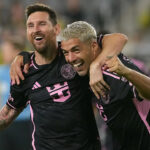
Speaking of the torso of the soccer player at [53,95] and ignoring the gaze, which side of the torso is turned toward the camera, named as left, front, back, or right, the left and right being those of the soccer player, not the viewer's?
front

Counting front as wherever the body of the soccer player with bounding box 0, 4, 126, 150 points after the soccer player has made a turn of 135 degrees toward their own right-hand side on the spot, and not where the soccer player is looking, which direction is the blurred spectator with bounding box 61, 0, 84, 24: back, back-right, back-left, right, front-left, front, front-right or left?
front-right

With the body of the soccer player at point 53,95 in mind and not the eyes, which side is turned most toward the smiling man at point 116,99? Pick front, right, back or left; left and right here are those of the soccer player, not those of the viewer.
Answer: left

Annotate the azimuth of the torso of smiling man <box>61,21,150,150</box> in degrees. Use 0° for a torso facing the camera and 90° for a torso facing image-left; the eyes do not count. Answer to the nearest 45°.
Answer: approximately 45°

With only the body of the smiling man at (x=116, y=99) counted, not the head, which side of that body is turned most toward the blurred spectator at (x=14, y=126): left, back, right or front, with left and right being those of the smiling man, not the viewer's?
right

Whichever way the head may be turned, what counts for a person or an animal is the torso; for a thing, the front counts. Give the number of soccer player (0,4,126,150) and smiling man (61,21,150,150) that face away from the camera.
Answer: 0
